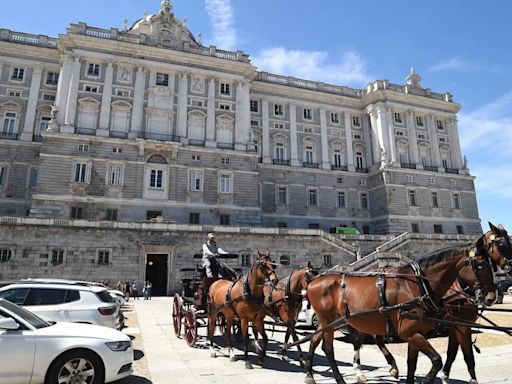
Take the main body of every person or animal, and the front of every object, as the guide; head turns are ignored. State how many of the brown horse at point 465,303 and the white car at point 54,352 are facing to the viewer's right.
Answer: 2

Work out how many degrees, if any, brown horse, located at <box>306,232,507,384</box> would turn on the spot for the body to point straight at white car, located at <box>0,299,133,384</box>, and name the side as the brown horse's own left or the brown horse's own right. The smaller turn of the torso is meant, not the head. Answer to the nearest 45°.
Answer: approximately 180°

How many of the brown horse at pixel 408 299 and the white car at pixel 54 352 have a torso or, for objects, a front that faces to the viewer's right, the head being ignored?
2

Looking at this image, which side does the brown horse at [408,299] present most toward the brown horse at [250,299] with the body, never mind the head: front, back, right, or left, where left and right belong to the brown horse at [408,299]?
back

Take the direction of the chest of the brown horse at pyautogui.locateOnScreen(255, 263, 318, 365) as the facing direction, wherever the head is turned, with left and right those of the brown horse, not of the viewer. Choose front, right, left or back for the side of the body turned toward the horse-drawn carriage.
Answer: back

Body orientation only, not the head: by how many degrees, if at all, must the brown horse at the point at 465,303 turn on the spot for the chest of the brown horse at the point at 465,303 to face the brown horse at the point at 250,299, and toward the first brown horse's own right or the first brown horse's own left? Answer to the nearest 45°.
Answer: approximately 180°

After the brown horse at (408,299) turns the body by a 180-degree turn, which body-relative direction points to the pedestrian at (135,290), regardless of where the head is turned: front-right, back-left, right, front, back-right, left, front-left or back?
front-right

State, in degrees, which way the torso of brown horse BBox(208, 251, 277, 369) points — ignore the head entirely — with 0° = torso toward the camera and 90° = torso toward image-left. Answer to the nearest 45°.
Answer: approximately 315°

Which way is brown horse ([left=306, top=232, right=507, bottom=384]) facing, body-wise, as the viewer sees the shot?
to the viewer's right

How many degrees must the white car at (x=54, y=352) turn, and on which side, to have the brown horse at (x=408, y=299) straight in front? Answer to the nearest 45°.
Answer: approximately 45° to its right

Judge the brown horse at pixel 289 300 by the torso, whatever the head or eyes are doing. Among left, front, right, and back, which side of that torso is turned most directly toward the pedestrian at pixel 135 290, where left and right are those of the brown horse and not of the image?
back

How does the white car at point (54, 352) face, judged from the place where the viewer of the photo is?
facing to the right of the viewer

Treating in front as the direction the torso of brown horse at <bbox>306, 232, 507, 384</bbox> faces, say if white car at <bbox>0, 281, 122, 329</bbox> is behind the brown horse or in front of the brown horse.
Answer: behind

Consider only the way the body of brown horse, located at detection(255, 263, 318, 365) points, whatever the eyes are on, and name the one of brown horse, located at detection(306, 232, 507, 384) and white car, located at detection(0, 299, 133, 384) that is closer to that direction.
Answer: the brown horse
